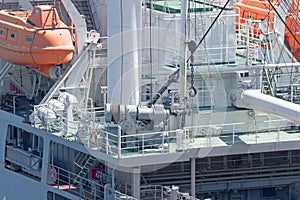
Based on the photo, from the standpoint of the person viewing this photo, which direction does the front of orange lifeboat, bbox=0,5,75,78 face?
facing away from the viewer and to the left of the viewer

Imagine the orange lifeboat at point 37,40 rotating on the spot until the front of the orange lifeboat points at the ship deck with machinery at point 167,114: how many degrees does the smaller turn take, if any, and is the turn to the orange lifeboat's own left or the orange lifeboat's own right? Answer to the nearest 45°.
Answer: approximately 180°

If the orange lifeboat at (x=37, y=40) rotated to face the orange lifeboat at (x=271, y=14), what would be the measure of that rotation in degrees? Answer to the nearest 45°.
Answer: approximately 135° to its right
